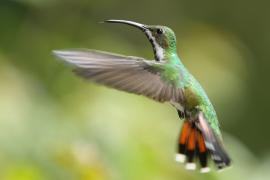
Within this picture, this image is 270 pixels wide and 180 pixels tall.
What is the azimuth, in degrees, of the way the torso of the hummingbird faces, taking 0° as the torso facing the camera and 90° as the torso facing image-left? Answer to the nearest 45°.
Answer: approximately 90°
